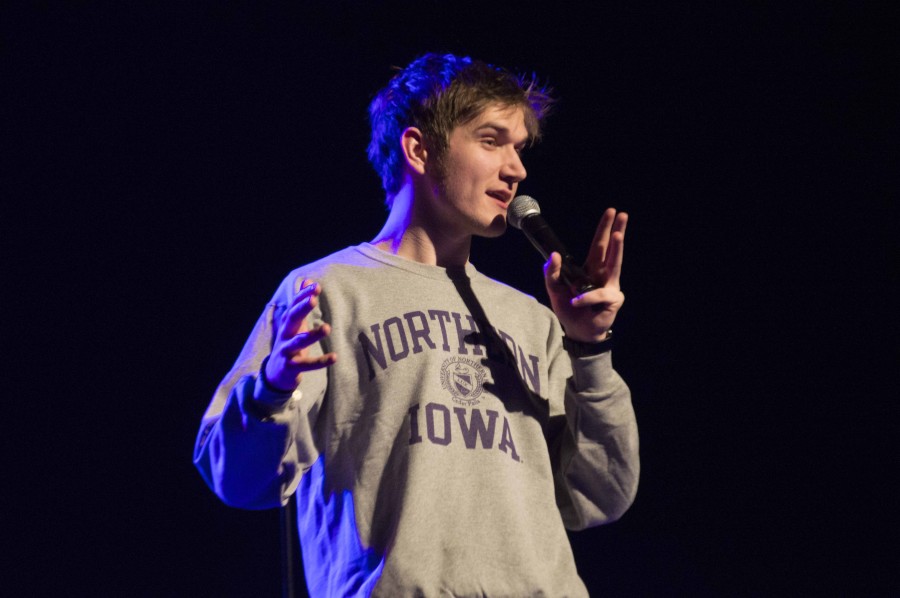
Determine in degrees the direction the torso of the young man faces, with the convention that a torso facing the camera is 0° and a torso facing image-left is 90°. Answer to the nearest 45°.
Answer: approximately 315°
